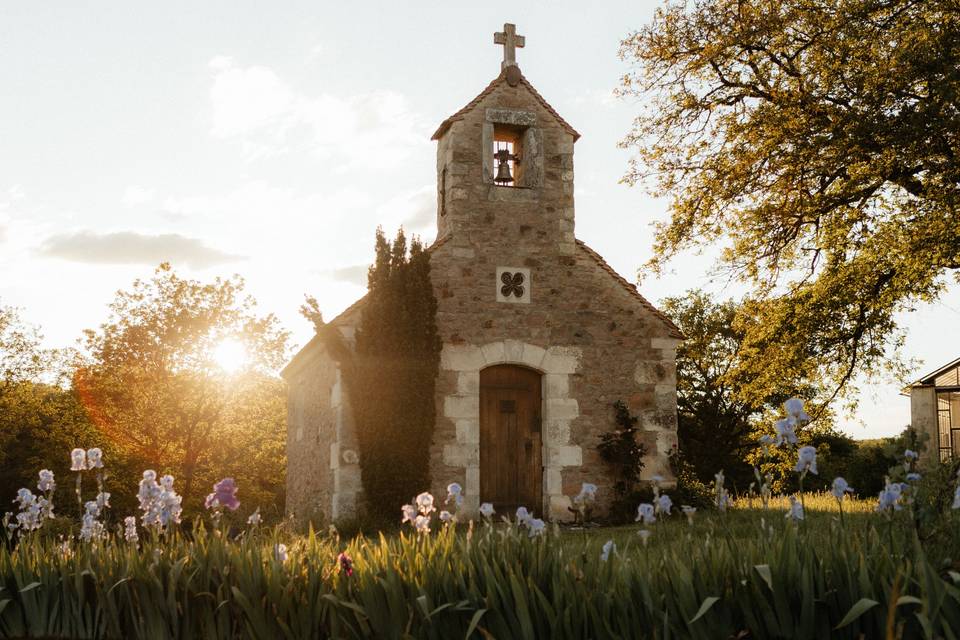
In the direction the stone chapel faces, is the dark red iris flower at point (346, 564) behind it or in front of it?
in front

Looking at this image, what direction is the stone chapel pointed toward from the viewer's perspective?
toward the camera

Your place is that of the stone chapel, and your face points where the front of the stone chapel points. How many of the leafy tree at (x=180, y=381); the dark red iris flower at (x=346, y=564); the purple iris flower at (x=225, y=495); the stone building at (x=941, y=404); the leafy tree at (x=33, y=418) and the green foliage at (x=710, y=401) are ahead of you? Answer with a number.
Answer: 2

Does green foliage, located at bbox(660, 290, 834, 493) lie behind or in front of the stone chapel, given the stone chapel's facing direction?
behind

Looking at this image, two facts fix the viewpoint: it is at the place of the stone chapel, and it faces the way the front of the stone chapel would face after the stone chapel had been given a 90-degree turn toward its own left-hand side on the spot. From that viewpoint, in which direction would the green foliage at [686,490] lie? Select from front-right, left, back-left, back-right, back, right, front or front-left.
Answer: front

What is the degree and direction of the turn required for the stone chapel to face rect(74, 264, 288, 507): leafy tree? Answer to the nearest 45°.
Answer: approximately 135° to its right

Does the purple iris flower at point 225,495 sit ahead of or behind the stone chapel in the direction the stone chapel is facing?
ahead

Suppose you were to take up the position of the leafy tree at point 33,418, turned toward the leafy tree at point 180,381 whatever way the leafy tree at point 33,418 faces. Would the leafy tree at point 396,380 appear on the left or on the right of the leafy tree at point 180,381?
right

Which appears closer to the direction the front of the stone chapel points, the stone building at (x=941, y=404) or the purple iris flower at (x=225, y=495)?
the purple iris flower

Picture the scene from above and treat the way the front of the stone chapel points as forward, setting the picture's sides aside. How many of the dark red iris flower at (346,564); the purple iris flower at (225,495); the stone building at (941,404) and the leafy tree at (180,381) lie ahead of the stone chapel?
2

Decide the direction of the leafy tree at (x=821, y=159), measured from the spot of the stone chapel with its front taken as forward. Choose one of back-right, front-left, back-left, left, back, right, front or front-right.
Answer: left

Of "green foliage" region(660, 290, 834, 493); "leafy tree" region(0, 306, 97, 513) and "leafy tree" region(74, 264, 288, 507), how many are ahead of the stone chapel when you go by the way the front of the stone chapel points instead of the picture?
0

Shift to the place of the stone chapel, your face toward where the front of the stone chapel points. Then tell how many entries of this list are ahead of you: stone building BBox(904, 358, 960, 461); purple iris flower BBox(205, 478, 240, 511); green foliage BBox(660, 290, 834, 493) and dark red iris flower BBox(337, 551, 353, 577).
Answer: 2

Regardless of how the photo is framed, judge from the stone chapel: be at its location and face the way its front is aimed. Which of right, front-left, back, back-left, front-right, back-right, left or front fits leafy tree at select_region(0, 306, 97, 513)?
back-right

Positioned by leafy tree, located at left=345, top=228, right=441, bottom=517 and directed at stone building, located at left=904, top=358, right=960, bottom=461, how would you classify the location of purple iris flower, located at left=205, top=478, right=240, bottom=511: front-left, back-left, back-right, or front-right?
back-right

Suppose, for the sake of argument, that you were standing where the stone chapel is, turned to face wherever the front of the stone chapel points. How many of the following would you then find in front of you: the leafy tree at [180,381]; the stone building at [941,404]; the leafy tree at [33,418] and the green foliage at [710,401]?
0
